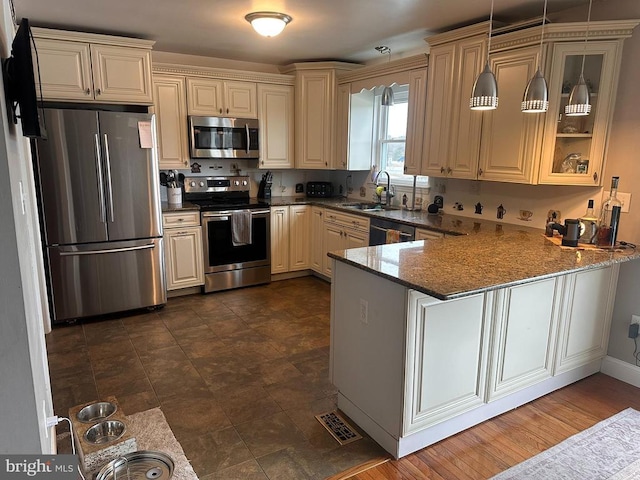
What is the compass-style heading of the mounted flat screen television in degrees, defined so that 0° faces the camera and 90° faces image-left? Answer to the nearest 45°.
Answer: approximately 270°

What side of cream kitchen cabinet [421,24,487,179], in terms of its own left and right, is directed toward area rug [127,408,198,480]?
front

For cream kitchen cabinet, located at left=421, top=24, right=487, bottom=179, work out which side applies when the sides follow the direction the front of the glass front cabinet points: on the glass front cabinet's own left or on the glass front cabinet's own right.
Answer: on the glass front cabinet's own right

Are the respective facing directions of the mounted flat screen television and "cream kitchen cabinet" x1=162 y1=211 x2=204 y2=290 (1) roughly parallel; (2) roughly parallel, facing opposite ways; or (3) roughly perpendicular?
roughly perpendicular

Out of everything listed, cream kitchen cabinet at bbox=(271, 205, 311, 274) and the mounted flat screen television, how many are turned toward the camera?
1

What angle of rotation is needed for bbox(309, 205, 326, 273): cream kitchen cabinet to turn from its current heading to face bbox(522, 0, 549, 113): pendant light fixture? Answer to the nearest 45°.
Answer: approximately 90° to its left

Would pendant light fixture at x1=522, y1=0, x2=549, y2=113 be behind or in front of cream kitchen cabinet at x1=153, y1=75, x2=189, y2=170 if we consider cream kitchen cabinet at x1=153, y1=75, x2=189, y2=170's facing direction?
in front

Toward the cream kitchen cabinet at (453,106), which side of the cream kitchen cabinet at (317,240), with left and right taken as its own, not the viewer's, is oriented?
left
